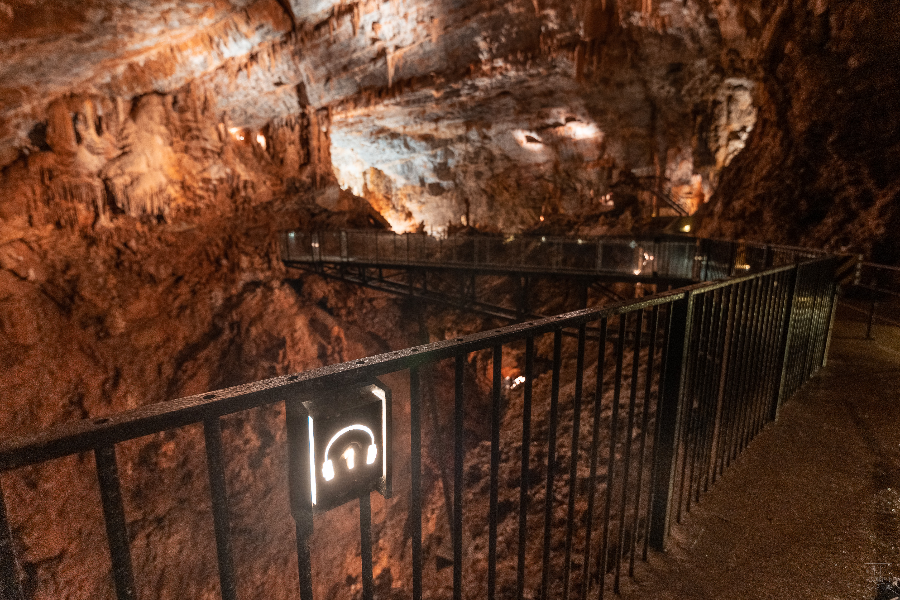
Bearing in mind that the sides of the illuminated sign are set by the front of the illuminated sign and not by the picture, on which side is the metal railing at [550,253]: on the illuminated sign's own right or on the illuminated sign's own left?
on the illuminated sign's own left

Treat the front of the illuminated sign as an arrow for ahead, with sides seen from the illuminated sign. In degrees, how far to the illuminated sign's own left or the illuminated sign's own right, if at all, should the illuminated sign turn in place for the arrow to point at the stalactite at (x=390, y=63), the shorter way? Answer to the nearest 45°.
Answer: approximately 135° to the illuminated sign's own left

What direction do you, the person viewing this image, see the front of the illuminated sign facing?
facing the viewer and to the right of the viewer
